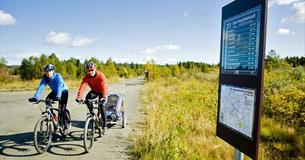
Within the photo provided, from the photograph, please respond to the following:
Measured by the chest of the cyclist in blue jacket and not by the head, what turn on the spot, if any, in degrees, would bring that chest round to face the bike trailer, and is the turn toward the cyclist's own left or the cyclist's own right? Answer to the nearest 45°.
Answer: approximately 180°

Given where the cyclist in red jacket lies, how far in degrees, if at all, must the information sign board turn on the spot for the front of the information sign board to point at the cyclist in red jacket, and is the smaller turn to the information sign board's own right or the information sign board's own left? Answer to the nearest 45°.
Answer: approximately 90° to the information sign board's own right

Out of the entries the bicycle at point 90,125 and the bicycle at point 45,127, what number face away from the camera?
0

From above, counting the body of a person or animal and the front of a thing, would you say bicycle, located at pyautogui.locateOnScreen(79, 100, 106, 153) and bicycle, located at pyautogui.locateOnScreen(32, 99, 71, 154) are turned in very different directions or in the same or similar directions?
same or similar directions

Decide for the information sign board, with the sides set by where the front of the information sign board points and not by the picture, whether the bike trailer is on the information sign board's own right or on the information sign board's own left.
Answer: on the information sign board's own right

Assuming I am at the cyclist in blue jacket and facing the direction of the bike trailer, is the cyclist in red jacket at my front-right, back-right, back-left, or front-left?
front-right

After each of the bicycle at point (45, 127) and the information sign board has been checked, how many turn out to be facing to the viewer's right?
0

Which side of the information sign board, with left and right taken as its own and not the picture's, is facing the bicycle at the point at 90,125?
right

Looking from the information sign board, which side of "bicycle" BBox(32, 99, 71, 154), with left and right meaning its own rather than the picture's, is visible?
left

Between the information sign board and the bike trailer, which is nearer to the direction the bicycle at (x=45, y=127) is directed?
the information sign board

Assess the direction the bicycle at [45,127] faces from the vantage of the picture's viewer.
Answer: facing the viewer and to the left of the viewer

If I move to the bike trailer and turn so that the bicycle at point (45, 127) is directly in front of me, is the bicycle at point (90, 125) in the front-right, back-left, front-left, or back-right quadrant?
front-left

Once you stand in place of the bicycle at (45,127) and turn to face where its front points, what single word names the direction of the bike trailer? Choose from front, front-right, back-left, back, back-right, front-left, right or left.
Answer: back

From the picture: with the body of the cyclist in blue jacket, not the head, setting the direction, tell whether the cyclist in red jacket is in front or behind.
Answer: behind
